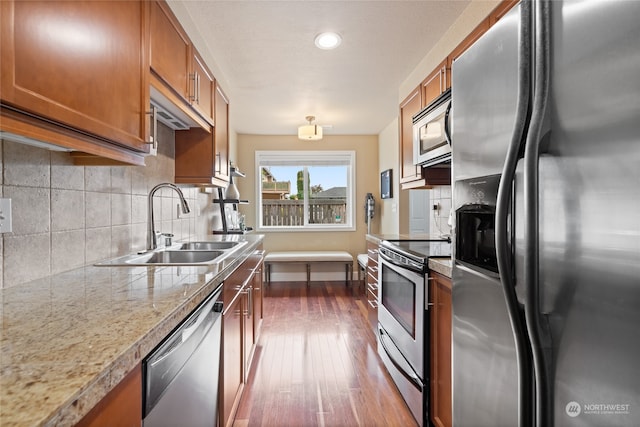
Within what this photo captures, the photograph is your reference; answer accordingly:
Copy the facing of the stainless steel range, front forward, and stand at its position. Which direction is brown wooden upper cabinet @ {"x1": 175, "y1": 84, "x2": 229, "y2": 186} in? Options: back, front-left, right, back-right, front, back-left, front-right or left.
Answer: front

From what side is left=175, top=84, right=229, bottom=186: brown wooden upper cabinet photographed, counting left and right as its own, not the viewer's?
right

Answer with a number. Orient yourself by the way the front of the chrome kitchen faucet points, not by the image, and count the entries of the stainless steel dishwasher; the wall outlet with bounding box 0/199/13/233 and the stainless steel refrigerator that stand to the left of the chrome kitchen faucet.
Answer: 0

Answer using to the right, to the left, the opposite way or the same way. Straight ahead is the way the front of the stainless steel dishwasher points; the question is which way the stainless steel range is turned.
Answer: the opposite way

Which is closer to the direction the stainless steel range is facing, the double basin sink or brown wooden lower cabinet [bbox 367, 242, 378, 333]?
the double basin sink

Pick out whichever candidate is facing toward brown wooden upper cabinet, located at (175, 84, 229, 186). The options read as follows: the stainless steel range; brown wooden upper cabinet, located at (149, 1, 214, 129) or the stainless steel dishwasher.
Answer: the stainless steel range

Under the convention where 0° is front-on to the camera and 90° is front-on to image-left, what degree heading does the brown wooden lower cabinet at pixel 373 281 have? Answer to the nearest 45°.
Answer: approximately 90°

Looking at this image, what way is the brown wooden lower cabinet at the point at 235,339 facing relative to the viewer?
to the viewer's right

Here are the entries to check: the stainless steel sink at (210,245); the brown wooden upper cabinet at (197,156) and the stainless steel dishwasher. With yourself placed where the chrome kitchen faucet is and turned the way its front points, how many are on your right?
1

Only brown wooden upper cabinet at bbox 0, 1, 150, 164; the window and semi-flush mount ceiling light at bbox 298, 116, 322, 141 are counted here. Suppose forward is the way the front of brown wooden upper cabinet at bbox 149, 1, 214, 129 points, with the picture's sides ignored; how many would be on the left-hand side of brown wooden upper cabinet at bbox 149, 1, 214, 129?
2

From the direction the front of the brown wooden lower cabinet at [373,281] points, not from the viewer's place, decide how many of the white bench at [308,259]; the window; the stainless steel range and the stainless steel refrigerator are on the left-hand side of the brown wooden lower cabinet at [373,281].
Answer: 2

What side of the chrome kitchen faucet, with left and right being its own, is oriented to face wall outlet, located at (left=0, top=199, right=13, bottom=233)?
right

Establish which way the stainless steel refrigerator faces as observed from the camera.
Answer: facing the viewer and to the left of the viewer

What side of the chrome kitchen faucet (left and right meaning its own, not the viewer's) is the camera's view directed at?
right
